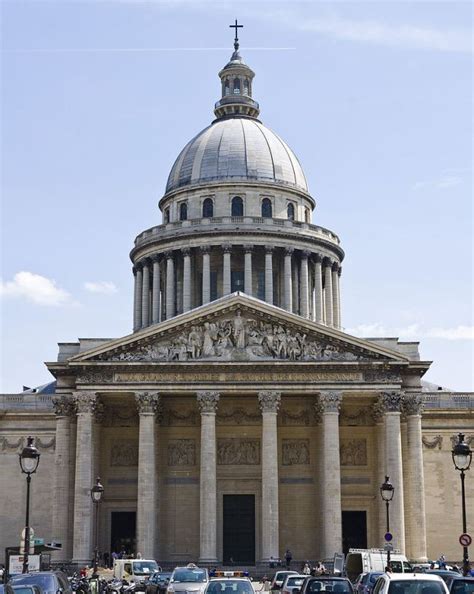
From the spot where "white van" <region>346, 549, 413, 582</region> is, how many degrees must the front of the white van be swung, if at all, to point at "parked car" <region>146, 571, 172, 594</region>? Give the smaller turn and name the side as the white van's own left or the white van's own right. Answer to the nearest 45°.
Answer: approximately 180°

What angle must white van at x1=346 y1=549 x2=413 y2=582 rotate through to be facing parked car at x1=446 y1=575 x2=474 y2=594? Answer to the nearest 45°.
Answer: approximately 135° to its right

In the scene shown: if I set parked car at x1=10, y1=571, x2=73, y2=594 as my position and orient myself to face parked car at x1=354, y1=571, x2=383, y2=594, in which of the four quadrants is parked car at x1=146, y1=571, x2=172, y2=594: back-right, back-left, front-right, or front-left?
front-left
